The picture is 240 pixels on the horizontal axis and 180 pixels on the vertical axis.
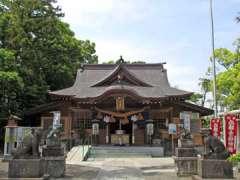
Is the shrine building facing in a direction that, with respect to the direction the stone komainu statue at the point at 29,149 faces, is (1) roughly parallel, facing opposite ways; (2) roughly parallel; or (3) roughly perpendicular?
roughly perpendicular

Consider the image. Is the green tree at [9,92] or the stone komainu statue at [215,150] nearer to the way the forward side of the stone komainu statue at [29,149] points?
the stone komainu statue

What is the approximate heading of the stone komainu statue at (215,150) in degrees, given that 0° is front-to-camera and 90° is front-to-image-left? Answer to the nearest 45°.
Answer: approximately 90°

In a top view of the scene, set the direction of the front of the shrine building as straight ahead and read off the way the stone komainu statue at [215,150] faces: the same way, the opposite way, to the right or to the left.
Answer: to the right

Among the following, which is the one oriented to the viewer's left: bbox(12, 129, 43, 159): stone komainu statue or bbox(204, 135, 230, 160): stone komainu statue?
bbox(204, 135, 230, 160): stone komainu statue

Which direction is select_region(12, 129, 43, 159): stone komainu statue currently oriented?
to the viewer's right

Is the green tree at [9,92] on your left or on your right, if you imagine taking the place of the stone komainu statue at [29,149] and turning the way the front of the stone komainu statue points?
on your left
